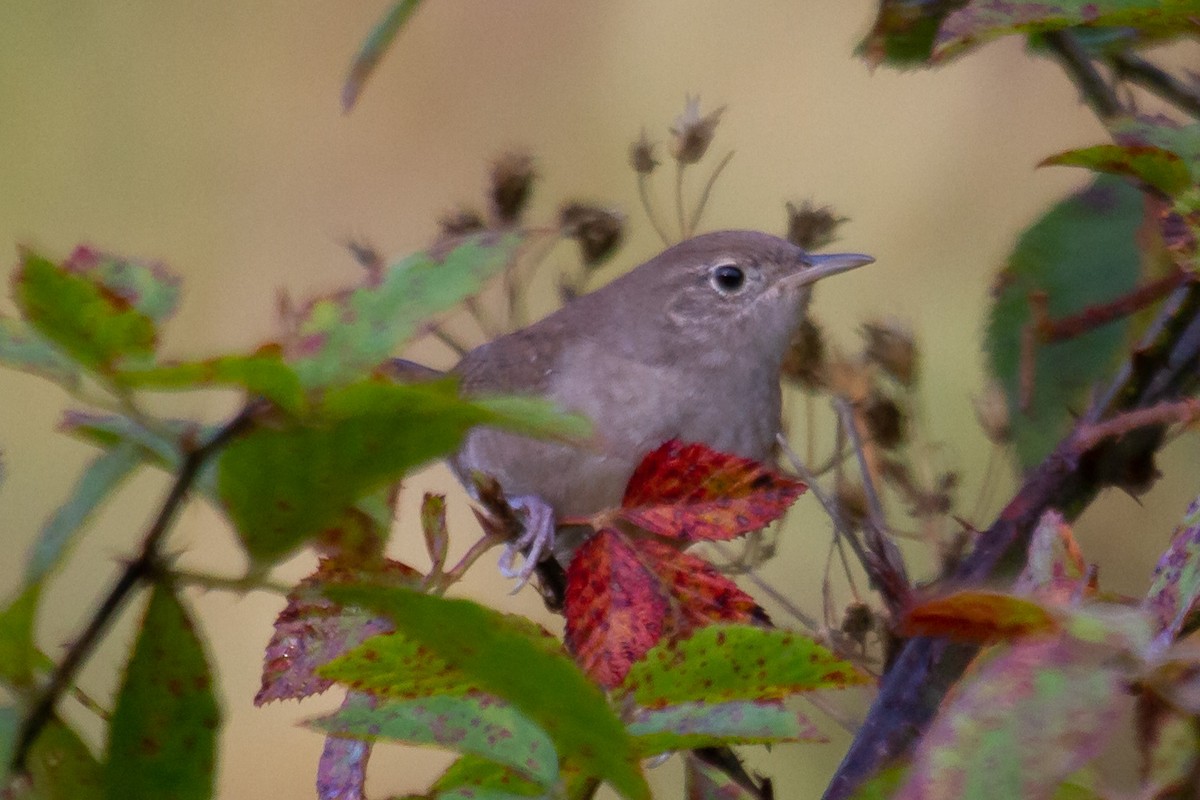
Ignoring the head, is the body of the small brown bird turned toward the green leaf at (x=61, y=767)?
no

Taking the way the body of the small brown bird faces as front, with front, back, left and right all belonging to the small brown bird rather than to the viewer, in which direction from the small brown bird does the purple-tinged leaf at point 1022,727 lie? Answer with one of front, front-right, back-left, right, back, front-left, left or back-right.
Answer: right

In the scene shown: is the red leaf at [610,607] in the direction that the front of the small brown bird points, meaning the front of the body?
no

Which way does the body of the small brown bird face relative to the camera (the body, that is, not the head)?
to the viewer's right

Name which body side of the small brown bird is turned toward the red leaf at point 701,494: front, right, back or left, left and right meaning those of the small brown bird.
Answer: right
